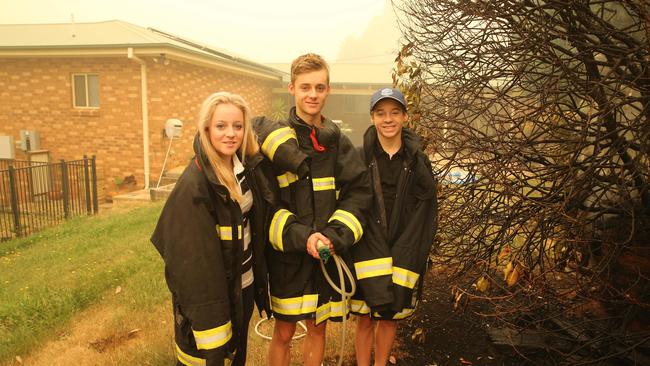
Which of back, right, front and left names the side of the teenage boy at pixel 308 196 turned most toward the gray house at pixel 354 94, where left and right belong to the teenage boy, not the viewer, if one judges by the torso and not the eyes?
back

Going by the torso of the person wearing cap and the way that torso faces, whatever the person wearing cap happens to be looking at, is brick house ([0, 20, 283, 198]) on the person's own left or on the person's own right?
on the person's own right

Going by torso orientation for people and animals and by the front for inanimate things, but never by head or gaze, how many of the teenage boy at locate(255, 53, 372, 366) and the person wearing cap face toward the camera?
2

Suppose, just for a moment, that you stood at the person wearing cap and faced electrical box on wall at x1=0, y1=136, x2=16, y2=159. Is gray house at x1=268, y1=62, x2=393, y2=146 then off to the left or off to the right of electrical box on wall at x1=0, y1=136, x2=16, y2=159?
right

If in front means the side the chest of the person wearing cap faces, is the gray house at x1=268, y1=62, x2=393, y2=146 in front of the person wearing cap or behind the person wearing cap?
behind

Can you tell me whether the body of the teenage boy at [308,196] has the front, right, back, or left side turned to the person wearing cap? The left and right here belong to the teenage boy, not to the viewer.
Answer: left

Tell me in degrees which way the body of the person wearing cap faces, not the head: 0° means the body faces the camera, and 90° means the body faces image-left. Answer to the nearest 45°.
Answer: approximately 0°
